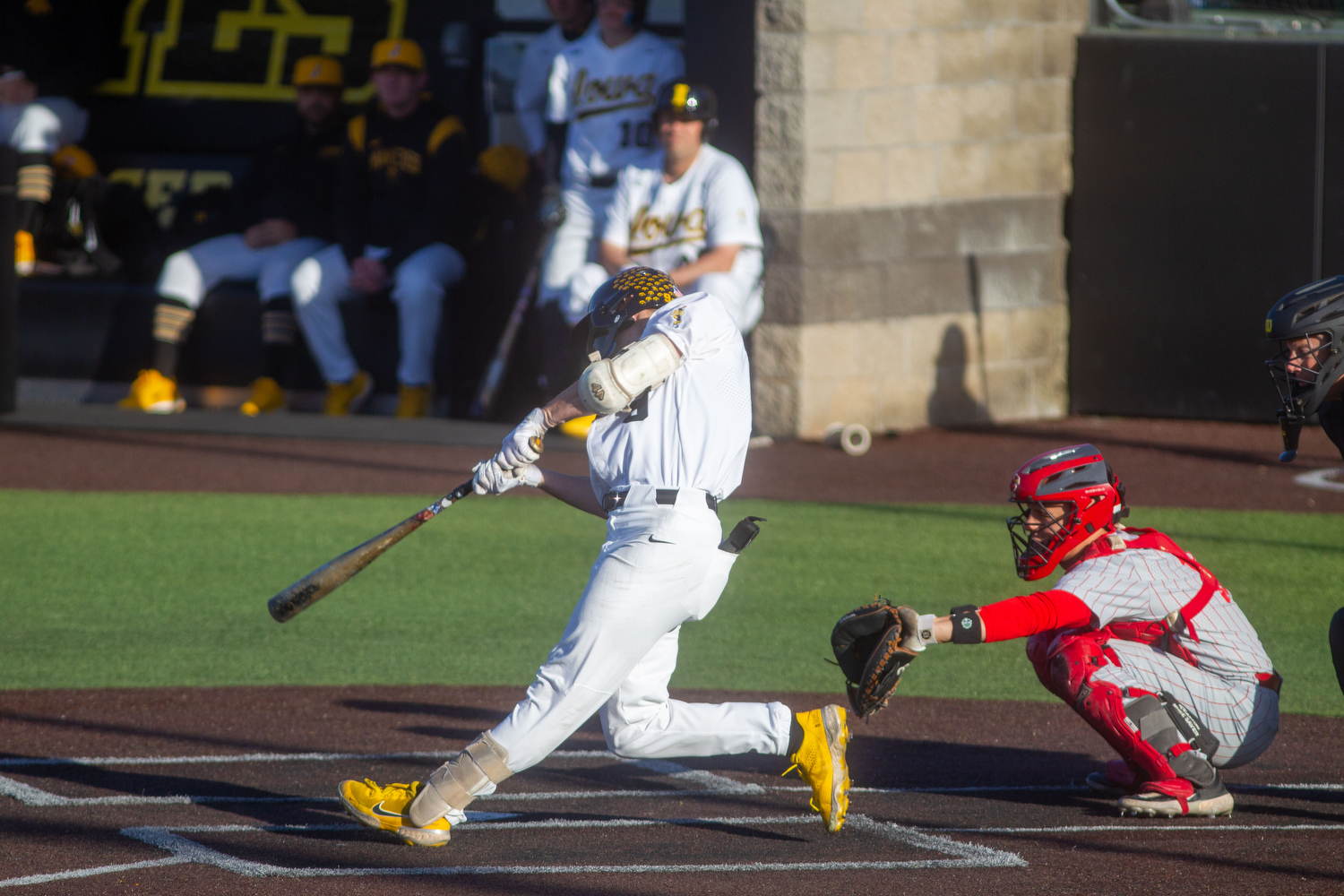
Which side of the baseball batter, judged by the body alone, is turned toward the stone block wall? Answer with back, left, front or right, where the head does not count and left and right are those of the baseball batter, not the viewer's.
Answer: right

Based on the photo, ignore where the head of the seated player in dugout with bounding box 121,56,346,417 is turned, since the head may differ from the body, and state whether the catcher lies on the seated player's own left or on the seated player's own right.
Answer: on the seated player's own left

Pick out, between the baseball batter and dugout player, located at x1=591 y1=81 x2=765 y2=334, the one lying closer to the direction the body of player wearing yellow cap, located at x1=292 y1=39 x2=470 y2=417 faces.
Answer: the baseball batter

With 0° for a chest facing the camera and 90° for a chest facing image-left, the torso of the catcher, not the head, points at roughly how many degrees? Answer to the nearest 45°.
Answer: approximately 90°

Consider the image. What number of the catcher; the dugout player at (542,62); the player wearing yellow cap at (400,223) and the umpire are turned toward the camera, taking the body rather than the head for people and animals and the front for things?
2

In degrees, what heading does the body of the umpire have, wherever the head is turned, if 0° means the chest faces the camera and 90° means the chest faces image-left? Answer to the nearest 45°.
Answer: approximately 90°

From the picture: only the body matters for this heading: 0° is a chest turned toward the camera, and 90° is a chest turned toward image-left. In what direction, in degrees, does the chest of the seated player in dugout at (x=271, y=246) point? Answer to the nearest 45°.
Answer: approximately 45°

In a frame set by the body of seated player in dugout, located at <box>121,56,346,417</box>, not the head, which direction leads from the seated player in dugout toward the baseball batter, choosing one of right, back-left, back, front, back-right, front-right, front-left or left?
front-left
